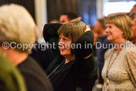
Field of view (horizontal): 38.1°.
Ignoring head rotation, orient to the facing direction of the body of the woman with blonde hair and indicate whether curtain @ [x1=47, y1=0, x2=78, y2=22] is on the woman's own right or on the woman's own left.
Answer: on the woman's own right

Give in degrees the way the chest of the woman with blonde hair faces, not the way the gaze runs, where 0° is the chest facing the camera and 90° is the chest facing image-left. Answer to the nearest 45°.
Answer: approximately 45°

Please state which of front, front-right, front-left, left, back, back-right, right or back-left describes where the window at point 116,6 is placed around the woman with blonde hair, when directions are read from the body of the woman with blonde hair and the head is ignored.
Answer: back-right
